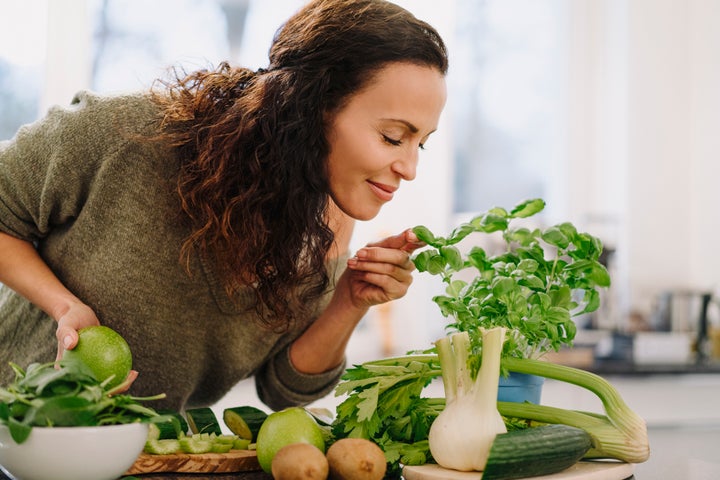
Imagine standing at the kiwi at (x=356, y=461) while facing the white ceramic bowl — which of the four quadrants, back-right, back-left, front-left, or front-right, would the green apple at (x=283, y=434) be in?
front-right

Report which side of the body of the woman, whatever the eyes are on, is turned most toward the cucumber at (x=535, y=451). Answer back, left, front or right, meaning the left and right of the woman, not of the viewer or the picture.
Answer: front

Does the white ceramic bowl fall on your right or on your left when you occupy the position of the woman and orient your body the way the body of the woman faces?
on your right

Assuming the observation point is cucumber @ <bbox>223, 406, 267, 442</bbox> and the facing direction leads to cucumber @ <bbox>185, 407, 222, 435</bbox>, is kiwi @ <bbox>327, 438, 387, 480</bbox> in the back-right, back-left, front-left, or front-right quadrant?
back-left

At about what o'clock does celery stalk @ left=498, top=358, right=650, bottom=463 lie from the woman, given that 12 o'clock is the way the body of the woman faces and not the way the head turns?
The celery stalk is roughly at 12 o'clock from the woman.

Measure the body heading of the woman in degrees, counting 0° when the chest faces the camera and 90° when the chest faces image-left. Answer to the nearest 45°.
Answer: approximately 315°
